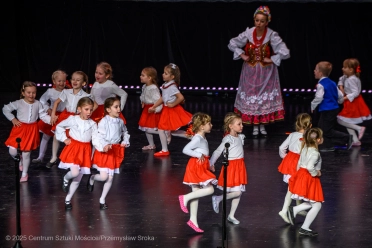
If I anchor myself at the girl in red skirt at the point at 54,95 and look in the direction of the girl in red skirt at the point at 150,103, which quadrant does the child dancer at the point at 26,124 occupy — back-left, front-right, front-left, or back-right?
back-right

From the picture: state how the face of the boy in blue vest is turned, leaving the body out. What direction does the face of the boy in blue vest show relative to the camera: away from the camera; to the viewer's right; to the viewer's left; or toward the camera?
to the viewer's left

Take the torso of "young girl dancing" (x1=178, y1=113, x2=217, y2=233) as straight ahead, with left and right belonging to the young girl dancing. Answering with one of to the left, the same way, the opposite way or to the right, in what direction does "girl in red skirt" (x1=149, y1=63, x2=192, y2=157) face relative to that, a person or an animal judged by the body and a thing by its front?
the opposite way

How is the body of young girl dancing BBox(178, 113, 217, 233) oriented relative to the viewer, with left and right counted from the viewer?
facing to the right of the viewer

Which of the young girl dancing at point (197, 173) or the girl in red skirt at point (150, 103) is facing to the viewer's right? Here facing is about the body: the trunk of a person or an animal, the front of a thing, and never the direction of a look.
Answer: the young girl dancing

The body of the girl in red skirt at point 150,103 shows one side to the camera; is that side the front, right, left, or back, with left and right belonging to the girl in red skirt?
left

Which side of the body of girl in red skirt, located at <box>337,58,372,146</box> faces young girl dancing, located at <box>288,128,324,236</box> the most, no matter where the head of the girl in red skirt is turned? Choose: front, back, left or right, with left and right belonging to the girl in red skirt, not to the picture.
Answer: left

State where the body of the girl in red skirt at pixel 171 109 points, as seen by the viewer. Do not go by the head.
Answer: to the viewer's left
